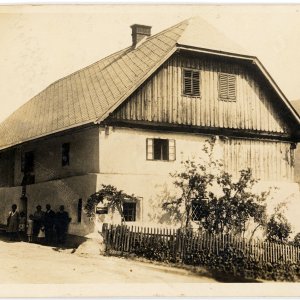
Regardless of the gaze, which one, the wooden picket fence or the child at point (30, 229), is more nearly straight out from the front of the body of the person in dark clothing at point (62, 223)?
the wooden picket fence

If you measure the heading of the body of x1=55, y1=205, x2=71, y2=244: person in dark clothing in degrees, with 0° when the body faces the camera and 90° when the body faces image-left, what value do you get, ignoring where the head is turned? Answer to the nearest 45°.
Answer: approximately 0°

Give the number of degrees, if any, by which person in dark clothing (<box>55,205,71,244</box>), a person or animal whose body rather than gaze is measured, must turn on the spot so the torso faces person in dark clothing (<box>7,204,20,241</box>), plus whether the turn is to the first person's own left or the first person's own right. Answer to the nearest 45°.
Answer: approximately 135° to the first person's own right

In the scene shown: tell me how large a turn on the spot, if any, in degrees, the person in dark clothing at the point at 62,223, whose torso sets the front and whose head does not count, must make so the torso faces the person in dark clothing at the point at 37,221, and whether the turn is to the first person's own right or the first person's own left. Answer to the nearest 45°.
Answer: approximately 135° to the first person's own right

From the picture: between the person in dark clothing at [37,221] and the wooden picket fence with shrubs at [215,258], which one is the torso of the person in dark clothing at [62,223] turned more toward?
the wooden picket fence with shrubs

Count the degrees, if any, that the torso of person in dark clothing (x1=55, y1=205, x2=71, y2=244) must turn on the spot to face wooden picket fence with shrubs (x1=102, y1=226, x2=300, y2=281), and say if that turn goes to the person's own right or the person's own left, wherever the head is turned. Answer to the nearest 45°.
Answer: approximately 45° to the person's own left

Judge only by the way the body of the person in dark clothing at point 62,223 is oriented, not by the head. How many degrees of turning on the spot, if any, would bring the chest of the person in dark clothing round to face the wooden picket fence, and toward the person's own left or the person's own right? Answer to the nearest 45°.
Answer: approximately 45° to the person's own left

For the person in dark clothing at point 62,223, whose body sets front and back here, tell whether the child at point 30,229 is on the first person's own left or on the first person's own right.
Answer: on the first person's own right

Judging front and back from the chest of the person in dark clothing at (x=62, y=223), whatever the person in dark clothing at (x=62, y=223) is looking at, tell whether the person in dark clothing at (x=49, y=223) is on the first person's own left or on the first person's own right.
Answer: on the first person's own right

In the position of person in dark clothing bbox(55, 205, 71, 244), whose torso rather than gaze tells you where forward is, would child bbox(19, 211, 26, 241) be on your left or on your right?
on your right
